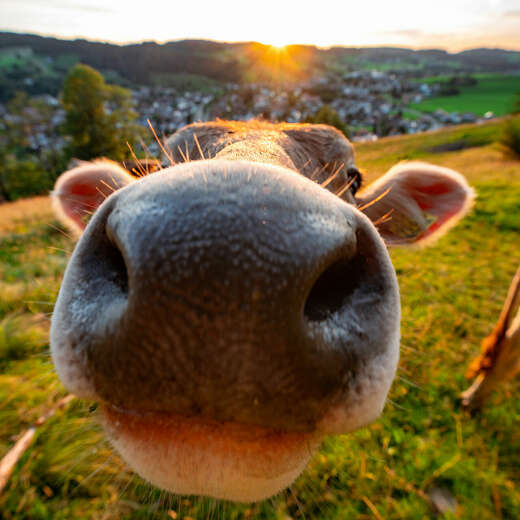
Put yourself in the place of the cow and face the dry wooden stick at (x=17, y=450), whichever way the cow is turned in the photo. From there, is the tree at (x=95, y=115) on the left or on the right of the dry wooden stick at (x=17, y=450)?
right

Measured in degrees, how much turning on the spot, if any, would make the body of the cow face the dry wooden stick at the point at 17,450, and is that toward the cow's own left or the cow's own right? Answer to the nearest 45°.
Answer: approximately 135° to the cow's own right

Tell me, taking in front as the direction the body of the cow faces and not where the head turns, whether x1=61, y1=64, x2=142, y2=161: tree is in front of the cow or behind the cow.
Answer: behind

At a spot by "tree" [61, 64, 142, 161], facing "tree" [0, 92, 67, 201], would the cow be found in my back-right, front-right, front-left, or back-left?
back-left

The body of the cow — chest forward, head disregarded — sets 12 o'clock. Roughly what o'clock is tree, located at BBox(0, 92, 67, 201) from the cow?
The tree is roughly at 5 o'clock from the cow.

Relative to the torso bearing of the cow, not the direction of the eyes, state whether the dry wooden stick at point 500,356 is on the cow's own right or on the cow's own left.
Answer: on the cow's own left

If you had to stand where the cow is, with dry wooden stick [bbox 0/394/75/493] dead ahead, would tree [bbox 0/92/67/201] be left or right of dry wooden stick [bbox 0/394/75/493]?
right

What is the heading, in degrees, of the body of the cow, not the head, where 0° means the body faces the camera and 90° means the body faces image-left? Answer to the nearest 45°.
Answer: approximately 0°
